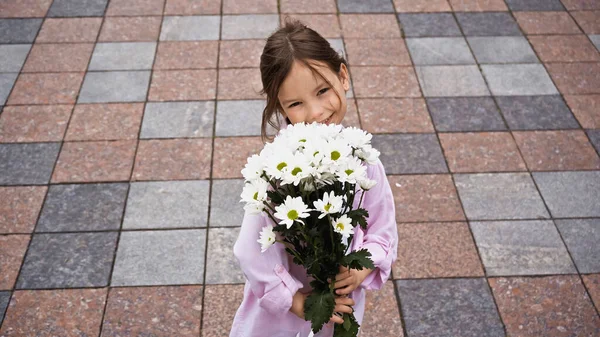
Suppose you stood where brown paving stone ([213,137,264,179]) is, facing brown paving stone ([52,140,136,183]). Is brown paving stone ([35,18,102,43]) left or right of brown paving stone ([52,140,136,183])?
right

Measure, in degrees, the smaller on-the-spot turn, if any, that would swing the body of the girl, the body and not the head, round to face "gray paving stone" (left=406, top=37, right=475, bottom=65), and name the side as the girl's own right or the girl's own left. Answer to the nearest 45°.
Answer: approximately 180°

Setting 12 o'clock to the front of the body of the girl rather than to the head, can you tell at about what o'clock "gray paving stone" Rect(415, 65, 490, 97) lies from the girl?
The gray paving stone is roughly at 7 o'clock from the girl.

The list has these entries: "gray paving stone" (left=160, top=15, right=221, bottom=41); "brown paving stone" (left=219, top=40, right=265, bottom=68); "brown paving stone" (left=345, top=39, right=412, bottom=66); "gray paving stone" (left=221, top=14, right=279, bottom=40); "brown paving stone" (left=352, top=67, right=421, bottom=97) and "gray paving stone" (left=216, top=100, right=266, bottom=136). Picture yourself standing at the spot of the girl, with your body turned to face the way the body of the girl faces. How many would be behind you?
6

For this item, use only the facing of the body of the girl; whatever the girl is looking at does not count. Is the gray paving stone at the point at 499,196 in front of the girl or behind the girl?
behind

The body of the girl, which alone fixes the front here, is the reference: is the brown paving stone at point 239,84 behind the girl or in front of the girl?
behind

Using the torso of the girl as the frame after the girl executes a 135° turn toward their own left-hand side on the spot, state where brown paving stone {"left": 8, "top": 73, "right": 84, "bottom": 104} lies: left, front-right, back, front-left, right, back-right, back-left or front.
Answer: left

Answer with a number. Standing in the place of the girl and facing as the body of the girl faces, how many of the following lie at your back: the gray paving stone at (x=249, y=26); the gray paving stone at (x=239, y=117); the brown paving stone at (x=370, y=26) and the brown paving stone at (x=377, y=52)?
4

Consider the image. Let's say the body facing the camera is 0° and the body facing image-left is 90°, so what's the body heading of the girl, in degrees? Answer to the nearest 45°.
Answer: approximately 0°

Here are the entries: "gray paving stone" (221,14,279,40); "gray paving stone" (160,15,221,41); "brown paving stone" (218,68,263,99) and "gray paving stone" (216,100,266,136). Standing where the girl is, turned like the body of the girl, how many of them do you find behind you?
4

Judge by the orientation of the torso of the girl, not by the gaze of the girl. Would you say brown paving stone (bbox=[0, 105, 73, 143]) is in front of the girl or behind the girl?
behind

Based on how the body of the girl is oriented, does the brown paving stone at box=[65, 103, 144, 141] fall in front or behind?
behind

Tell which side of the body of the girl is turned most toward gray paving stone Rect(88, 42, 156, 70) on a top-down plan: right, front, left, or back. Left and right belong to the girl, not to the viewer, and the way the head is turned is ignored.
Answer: back
